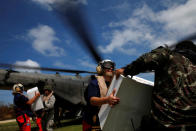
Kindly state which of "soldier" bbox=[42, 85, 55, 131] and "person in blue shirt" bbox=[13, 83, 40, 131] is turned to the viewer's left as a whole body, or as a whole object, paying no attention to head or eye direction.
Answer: the soldier

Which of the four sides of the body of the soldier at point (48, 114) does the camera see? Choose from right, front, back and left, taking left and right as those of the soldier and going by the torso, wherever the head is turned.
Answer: left

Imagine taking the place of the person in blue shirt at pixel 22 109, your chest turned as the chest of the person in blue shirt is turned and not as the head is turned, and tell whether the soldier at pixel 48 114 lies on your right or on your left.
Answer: on your left

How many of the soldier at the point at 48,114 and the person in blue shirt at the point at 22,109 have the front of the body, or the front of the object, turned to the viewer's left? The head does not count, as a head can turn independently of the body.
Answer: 1

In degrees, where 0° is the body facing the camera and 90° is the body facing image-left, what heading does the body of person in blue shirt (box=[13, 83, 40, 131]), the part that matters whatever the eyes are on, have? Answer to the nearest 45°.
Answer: approximately 270°

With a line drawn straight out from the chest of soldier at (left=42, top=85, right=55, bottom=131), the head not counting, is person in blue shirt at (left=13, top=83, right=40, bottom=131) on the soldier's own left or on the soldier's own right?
on the soldier's own left

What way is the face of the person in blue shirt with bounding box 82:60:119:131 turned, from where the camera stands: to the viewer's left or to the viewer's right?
to the viewer's right
